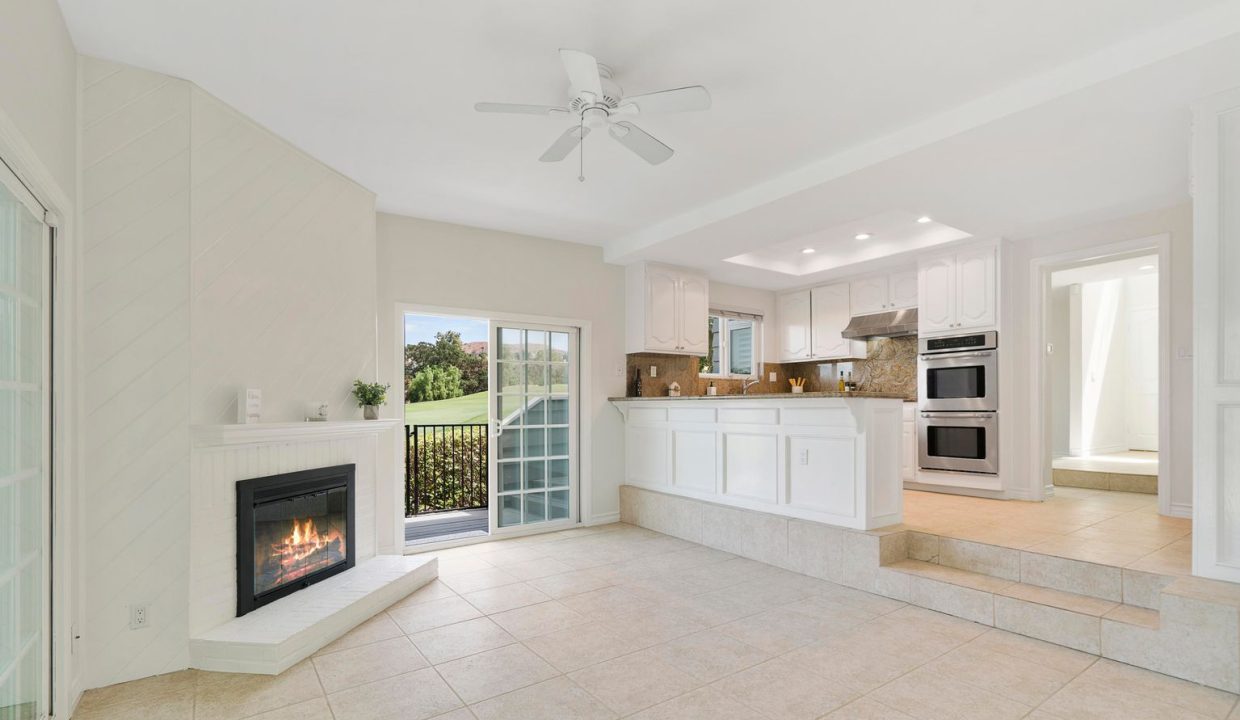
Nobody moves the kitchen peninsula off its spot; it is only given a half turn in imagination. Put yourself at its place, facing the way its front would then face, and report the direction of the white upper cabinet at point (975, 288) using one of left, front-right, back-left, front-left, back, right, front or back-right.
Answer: front

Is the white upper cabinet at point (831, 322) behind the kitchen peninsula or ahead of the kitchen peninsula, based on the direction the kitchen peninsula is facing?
behind

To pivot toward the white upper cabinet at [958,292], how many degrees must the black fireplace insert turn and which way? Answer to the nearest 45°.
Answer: approximately 45° to its left

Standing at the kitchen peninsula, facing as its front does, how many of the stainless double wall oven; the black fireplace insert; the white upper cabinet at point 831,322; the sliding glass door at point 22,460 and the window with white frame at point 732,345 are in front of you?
2

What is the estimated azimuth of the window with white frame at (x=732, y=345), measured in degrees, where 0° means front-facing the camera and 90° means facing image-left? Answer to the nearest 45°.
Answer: approximately 315°

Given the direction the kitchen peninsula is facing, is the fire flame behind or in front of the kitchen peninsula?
in front
